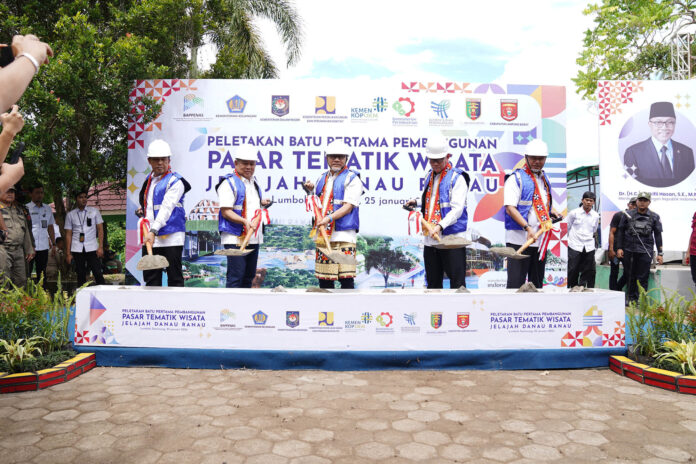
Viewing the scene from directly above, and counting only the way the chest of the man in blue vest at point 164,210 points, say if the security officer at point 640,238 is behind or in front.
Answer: behind

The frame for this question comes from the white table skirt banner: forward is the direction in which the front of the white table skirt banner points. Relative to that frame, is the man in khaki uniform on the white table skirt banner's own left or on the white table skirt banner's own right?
on the white table skirt banner's own right

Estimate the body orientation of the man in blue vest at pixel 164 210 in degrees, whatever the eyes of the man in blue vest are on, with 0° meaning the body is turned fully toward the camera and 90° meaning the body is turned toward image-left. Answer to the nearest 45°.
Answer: approximately 45°

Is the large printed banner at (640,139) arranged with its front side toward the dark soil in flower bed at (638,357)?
yes

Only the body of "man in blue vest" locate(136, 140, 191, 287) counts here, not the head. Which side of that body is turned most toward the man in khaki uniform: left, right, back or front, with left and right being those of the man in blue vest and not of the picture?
right
